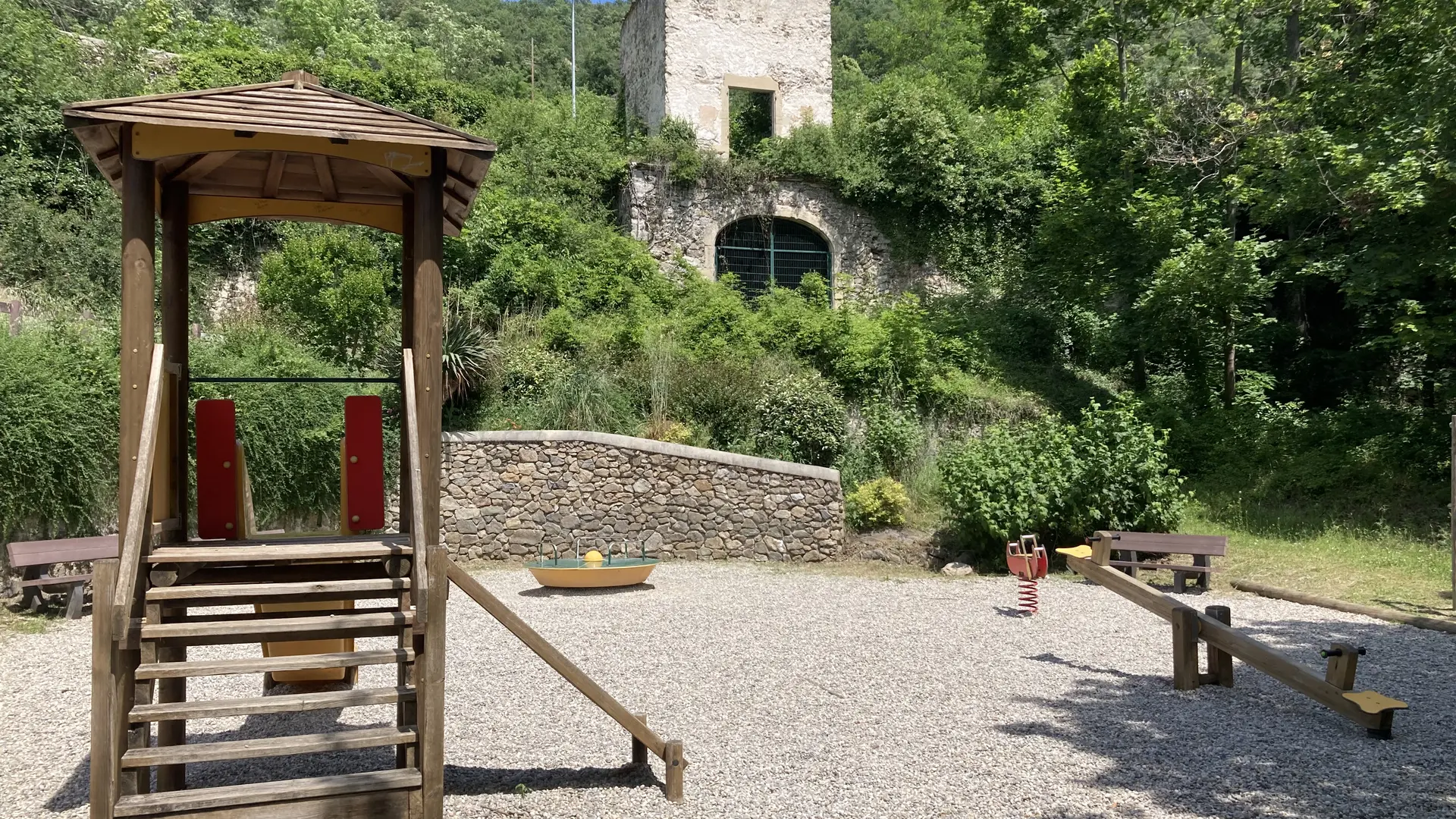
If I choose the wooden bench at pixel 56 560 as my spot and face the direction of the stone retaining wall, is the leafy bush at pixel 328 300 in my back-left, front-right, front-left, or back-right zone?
front-left

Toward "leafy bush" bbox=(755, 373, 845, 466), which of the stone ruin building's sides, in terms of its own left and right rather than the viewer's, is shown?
front

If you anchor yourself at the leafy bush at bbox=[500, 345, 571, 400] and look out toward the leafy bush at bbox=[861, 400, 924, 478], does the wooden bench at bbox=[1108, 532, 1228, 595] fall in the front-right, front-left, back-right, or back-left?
front-right

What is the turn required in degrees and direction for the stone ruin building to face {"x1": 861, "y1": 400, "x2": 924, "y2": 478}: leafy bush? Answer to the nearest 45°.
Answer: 0° — it already faces it

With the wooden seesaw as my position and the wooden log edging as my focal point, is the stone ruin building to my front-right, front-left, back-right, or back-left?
front-left

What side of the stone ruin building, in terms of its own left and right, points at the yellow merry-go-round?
front

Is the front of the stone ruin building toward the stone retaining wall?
yes

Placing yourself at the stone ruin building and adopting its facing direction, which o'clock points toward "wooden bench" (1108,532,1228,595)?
The wooden bench is roughly at 11 o'clock from the stone ruin building.

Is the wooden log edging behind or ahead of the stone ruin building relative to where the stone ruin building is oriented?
ahead

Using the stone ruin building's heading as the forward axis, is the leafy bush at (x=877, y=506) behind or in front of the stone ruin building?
in front

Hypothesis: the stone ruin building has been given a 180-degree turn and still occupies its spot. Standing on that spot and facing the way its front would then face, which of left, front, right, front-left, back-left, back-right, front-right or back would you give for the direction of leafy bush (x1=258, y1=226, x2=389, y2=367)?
back-left

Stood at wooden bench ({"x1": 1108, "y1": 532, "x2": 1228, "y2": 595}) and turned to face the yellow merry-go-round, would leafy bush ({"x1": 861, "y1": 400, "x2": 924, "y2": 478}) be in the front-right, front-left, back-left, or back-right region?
front-right

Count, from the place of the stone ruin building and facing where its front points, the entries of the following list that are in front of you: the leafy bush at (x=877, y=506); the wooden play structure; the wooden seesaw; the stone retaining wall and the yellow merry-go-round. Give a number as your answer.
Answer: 5

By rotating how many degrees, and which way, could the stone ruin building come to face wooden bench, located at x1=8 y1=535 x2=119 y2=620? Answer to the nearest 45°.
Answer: approximately 45° to its right

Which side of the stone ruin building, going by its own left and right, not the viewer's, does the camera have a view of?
front

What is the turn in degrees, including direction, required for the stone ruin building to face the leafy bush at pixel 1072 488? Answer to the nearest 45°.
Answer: approximately 45° to its left

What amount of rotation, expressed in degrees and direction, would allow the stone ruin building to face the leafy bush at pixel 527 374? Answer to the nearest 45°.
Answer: approximately 45° to its right

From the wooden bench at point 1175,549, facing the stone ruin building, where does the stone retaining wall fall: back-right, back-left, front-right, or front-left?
front-left

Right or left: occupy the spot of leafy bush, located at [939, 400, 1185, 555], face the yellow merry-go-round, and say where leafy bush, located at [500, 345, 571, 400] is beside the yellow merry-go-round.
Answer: right
